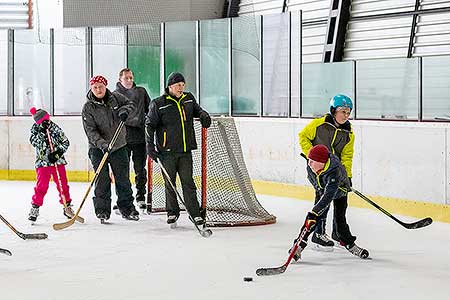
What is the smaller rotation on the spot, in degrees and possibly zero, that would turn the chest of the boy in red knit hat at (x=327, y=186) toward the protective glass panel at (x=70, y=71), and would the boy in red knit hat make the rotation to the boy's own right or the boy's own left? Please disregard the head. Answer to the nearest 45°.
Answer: approximately 90° to the boy's own right

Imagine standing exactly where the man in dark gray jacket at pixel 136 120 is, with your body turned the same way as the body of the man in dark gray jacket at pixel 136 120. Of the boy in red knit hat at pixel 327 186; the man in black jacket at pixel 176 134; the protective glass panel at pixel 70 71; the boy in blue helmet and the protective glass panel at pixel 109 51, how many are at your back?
2

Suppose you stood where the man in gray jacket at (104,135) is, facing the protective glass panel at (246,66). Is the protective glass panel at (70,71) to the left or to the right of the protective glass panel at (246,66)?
left

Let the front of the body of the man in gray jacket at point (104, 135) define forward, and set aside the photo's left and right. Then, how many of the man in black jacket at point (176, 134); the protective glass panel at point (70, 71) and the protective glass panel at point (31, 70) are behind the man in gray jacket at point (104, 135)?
2

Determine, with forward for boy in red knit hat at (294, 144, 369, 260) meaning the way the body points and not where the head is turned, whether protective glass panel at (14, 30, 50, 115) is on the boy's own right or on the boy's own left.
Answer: on the boy's own right

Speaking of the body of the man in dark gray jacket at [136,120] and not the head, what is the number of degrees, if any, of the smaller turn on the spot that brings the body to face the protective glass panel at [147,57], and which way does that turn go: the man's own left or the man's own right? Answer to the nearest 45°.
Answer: approximately 180°

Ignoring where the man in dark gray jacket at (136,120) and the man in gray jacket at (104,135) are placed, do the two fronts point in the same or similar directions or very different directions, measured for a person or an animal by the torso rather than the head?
same or similar directions

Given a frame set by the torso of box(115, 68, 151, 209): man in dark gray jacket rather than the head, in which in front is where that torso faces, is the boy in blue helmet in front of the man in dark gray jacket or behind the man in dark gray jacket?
in front

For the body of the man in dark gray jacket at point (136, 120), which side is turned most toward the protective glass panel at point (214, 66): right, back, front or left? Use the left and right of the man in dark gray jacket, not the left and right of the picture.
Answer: back

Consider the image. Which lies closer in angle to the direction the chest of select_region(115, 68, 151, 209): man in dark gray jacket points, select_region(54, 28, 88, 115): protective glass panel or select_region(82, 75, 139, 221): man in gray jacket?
the man in gray jacket

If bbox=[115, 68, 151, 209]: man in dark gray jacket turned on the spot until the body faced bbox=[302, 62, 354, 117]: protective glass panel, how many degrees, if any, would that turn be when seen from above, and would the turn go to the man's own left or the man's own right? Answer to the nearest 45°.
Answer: approximately 135° to the man's own left

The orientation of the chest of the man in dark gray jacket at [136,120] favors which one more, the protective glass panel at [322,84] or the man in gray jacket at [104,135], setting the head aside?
the man in gray jacket

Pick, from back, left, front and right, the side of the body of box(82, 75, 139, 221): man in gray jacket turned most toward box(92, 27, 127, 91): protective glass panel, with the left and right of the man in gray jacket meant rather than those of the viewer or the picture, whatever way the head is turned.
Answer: back

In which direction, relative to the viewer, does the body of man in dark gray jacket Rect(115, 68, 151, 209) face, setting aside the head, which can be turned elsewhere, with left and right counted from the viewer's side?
facing the viewer

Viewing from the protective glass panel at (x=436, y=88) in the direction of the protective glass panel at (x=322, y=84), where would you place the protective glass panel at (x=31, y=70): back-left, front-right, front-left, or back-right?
front-left

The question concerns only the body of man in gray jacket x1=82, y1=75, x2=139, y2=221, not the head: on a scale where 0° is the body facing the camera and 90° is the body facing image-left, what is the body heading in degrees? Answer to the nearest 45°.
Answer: approximately 0°

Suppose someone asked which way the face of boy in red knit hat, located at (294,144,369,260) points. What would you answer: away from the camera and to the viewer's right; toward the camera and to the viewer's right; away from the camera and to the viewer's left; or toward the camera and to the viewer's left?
toward the camera and to the viewer's left
